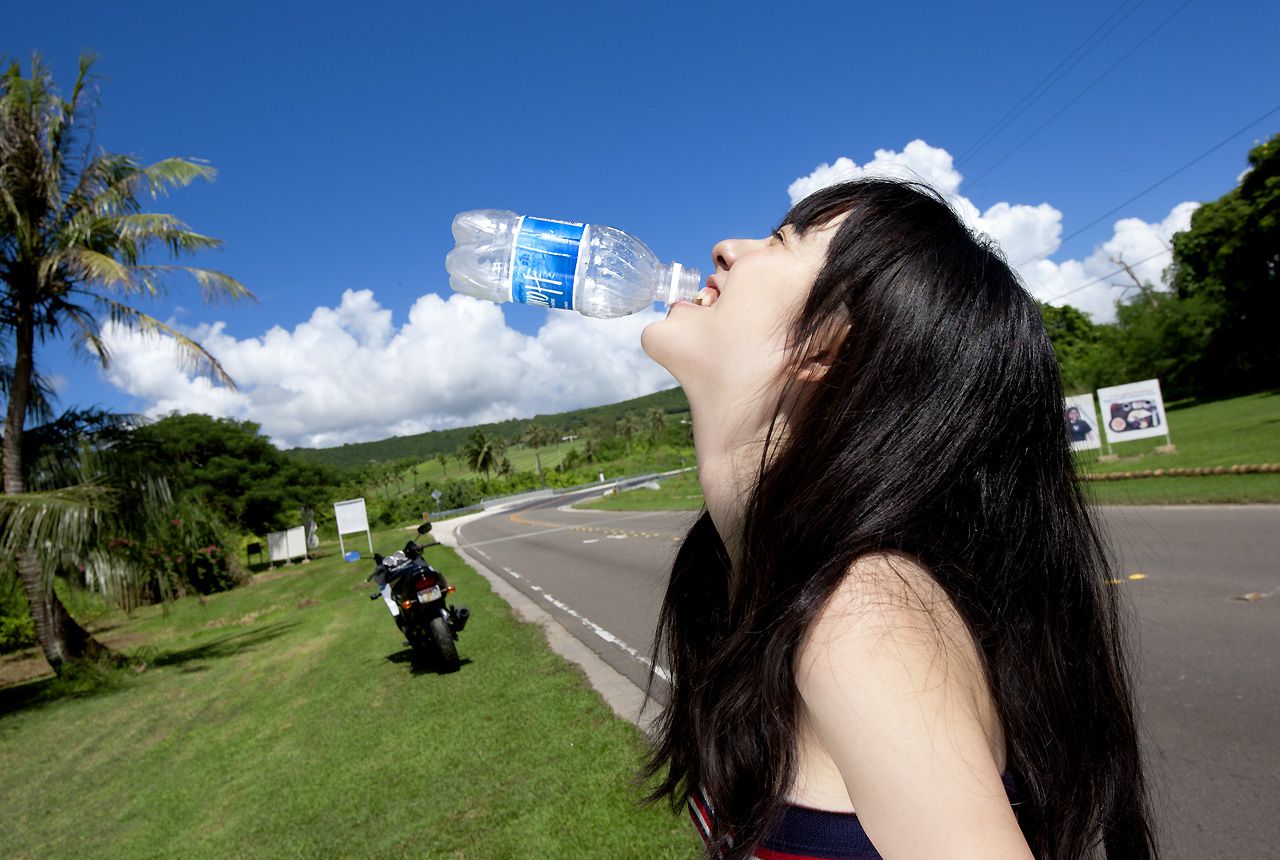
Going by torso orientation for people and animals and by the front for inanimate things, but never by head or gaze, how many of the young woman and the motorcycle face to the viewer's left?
1

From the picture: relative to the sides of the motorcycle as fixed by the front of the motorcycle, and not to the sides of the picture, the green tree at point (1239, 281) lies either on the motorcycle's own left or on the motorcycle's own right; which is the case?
on the motorcycle's own right

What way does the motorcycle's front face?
away from the camera

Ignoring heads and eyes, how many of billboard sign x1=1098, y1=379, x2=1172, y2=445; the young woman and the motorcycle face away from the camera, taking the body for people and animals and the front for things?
1

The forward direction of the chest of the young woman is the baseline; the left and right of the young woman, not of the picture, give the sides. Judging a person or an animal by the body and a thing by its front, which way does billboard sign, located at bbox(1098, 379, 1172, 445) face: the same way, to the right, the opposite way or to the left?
to the left

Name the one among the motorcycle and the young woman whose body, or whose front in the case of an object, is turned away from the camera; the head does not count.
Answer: the motorcycle

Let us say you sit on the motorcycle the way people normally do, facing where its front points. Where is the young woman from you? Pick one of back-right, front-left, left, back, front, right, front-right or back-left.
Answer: back

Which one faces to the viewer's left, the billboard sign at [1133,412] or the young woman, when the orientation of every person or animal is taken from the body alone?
the young woman

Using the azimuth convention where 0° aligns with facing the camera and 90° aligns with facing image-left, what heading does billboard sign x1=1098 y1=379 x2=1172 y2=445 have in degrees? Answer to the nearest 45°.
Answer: approximately 0°

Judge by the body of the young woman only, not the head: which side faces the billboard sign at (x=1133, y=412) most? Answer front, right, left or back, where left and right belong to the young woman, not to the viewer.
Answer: right

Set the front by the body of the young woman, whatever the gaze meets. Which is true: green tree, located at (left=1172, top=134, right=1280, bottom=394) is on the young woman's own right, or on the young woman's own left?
on the young woman's own right

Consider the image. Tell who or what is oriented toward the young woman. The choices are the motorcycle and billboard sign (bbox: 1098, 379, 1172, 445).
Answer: the billboard sign

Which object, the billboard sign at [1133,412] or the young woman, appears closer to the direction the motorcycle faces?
the billboard sign

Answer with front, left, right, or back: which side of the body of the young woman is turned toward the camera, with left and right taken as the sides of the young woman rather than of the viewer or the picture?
left

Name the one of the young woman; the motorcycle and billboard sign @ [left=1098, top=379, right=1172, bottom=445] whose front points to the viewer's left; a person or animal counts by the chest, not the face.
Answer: the young woman

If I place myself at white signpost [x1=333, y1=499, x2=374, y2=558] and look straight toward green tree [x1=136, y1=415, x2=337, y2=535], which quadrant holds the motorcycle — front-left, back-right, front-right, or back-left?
back-left

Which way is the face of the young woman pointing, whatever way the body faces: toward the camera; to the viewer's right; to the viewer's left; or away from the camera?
to the viewer's left
